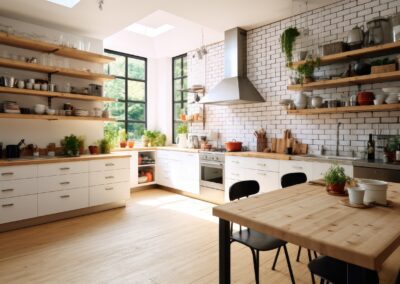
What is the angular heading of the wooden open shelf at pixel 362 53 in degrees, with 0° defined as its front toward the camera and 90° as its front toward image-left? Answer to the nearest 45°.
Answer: approximately 45°

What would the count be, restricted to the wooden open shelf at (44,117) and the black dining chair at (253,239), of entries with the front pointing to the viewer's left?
0

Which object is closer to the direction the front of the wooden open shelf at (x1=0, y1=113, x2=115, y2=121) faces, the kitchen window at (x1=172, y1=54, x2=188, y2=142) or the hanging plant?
the hanging plant

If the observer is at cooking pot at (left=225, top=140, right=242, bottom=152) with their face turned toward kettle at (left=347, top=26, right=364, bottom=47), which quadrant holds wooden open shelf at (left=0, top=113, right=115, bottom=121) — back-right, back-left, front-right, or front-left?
back-right

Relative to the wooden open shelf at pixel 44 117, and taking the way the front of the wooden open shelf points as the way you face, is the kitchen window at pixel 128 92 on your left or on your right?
on your left

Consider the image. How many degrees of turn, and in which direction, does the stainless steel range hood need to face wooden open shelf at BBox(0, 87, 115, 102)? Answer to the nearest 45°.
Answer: approximately 45° to its right

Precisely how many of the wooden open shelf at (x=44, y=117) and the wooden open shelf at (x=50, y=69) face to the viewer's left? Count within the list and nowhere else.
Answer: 0

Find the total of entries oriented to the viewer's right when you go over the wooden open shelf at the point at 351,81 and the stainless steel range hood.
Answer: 0
